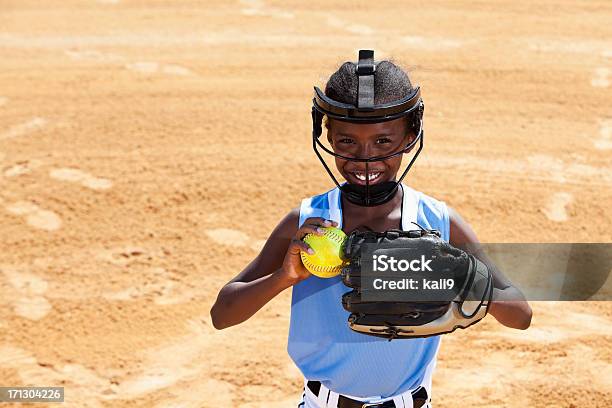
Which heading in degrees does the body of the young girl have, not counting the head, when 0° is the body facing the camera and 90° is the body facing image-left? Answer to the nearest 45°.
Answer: approximately 0°
